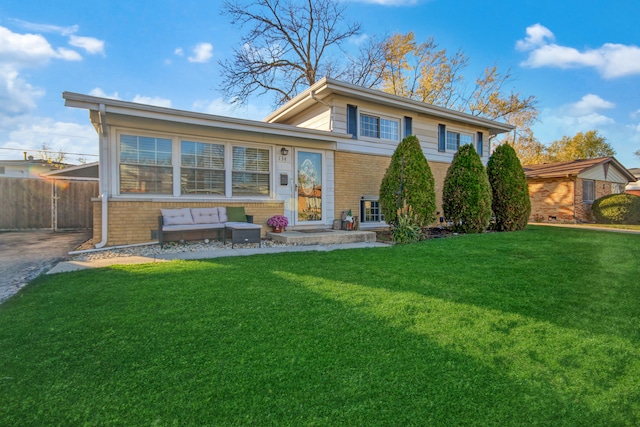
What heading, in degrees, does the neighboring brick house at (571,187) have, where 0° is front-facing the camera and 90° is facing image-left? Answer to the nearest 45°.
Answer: approximately 315°

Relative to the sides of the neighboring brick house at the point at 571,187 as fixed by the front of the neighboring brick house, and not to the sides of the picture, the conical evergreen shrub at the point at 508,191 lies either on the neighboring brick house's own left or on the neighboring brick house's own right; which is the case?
on the neighboring brick house's own right

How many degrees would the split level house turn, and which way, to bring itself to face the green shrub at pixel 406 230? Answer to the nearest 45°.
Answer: approximately 45° to its left

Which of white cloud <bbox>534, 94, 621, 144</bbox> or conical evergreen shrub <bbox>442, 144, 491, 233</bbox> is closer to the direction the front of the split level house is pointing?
the conical evergreen shrub

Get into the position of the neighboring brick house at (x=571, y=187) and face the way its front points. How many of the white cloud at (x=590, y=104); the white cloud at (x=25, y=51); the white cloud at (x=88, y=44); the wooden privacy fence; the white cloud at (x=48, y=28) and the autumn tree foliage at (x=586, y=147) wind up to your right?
4

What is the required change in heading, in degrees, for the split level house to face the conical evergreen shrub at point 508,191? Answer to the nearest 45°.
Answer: approximately 45° to its left

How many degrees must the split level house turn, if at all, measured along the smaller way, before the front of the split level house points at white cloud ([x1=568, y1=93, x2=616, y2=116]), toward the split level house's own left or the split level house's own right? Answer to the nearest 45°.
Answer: approximately 90° to the split level house's own left

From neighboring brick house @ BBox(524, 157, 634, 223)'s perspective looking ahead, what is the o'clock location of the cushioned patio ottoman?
The cushioned patio ottoman is roughly at 2 o'clock from the neighboring brick house.

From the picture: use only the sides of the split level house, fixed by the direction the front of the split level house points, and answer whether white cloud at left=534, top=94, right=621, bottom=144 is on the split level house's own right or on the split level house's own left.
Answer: on the split level house's own left

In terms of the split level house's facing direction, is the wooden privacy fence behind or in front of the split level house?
behind

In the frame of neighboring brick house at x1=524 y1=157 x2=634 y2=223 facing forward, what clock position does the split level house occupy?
The split level house is roughly at 2 o'clock from the neighboring brick house.

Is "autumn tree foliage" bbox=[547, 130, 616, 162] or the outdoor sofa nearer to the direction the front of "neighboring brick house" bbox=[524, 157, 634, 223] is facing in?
the outdoor sofa
